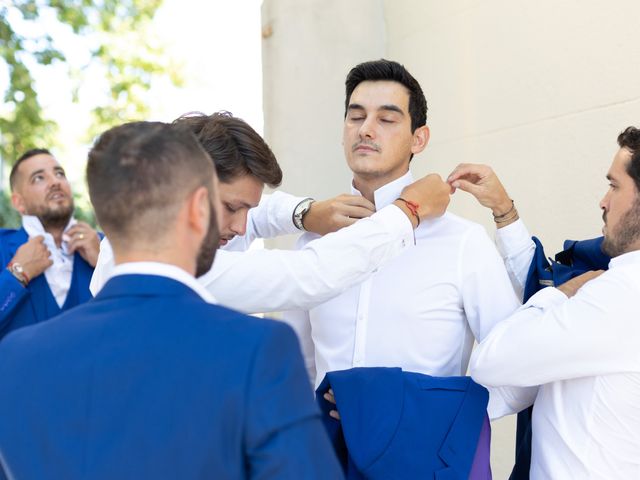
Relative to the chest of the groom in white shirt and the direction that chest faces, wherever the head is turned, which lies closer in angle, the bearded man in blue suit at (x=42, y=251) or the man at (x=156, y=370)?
the man

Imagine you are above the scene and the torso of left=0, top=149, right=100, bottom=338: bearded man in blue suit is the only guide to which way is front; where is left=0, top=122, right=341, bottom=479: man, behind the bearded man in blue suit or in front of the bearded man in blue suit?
in front

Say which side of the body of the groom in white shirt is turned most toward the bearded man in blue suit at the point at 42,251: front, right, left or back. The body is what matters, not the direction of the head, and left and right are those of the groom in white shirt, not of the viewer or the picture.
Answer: right

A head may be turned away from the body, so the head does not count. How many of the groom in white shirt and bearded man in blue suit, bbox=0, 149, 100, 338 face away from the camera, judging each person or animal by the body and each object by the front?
0

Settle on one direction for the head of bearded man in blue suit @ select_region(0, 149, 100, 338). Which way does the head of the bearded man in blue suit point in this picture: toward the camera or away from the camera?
toward the camera
